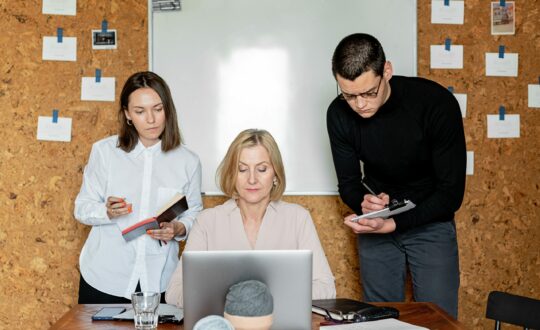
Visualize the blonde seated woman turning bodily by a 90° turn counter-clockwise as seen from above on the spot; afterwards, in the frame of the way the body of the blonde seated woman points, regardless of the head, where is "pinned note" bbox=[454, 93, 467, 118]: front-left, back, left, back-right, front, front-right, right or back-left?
front-left

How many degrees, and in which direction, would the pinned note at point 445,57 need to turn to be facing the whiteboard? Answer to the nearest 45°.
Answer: approximately 90° to its right

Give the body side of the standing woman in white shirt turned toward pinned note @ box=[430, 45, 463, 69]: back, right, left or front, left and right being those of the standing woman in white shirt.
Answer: left

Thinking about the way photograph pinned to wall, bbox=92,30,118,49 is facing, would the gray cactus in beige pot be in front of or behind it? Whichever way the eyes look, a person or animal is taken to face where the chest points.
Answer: in front

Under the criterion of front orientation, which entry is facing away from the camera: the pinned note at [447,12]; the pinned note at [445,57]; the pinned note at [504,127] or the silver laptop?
the silver laptop

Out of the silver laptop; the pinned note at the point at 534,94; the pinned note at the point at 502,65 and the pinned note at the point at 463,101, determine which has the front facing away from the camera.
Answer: the silver laptop
